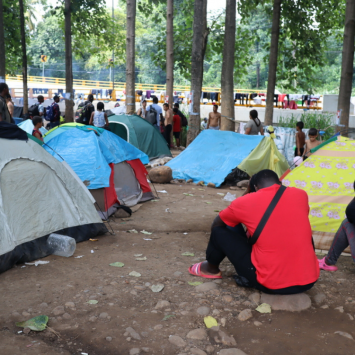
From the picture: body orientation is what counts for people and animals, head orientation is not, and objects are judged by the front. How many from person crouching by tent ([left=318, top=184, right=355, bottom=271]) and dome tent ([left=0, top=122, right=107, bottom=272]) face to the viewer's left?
1

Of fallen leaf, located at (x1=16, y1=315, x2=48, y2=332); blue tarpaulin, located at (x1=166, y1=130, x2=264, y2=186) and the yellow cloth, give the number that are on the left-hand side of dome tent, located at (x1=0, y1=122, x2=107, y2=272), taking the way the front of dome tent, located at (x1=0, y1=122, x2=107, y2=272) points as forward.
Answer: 2

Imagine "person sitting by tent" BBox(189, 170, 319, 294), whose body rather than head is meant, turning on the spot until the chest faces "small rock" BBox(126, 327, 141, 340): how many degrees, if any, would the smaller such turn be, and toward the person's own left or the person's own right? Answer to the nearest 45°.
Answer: approximately 90° to the person's own left

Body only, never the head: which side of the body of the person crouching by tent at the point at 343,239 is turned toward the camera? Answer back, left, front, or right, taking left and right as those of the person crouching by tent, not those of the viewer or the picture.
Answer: left

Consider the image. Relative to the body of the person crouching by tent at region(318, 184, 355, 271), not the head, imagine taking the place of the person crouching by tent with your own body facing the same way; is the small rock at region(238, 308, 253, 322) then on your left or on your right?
on your left

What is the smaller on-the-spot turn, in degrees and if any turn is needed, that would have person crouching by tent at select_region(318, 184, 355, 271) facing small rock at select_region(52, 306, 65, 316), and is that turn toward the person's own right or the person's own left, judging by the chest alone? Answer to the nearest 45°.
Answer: approximately 45° to the person's own left

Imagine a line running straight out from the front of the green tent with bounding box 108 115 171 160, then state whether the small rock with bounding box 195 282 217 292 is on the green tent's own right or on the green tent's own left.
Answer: on the green tent's own left

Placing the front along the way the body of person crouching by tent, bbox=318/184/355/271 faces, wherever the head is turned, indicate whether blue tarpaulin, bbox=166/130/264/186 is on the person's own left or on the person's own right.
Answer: on the person's own right

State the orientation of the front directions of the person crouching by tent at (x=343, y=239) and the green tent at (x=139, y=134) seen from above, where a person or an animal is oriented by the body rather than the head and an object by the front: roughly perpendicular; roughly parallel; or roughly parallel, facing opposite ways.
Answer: roughly perpendicular

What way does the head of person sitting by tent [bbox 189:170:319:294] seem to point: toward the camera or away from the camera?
away from the camera

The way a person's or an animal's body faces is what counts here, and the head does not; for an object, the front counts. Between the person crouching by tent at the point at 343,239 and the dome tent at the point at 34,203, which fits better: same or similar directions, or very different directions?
very different directions

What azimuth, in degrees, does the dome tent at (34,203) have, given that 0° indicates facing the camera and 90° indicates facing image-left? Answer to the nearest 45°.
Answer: approximately 315°
